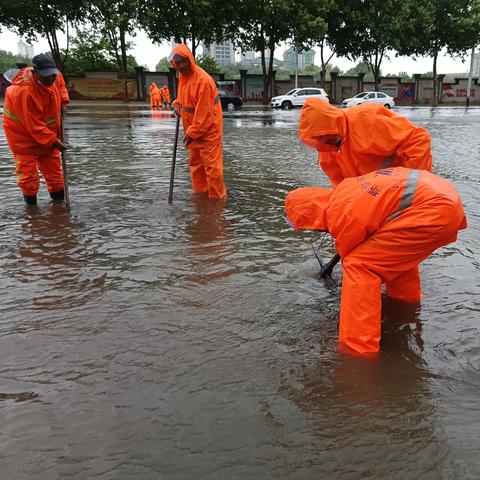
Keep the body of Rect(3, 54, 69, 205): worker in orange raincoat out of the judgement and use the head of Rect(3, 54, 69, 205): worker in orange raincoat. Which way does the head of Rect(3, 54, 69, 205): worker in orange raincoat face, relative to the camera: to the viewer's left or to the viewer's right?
to the viewer's right

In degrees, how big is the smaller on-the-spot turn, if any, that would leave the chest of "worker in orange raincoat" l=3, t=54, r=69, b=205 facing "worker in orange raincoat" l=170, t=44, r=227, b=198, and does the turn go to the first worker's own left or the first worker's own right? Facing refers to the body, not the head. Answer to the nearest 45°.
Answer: approximately 45° to the first worker's own left

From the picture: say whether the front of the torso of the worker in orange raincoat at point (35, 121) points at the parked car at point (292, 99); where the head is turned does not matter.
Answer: no

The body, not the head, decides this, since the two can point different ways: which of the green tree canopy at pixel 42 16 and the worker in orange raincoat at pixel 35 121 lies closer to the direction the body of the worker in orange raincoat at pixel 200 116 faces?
the worker in orange raincoat

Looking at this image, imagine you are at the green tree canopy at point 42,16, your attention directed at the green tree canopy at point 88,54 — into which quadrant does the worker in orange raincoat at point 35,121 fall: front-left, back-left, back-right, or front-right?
back-right

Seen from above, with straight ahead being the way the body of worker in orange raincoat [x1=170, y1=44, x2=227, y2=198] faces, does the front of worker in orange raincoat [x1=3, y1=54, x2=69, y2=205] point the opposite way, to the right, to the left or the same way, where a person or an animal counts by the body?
to the left

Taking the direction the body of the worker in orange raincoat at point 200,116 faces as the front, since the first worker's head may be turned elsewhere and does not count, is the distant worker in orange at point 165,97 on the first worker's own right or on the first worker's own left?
on the first worker's own right

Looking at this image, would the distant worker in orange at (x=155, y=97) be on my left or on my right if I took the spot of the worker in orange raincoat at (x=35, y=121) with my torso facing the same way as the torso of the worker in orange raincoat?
on my left

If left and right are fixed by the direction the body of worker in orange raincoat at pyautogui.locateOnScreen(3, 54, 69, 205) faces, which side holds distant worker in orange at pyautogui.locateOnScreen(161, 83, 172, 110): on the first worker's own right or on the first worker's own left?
on the first worker's own left

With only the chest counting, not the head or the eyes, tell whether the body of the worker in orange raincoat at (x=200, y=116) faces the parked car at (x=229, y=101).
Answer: no

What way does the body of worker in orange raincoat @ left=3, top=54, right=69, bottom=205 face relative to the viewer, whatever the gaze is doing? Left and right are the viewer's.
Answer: facing the viewer and to the right of the viewer

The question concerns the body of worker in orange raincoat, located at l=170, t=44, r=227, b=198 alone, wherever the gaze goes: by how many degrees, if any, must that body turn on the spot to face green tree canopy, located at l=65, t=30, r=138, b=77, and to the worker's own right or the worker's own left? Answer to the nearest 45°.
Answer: approximately 135° to the worker's own right

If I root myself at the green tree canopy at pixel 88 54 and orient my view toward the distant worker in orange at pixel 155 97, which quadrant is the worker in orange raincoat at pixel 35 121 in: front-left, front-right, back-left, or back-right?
front-right

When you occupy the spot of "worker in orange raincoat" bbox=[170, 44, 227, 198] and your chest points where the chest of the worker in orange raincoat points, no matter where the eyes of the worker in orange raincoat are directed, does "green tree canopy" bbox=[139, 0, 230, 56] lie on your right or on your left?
on your right

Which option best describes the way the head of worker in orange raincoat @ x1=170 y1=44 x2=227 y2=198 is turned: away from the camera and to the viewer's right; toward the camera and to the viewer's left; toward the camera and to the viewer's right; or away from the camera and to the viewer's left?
toward the camera and to the viewer's left

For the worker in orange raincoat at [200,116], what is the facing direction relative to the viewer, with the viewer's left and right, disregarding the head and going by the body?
facing the viewer and to the left of the viewer

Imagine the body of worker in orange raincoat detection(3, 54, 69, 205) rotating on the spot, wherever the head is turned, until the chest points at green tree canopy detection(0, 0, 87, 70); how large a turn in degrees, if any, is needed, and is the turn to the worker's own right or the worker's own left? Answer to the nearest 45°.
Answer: approximately 135° to the worker's own left

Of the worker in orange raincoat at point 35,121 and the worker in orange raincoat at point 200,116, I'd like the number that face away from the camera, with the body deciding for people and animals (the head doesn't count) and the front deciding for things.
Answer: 0
